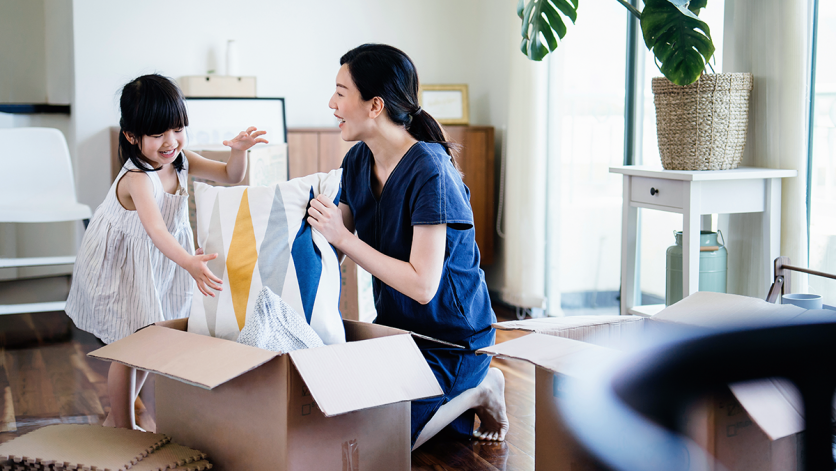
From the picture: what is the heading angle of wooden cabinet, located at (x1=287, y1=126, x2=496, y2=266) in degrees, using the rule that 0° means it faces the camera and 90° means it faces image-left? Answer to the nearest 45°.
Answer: approximately 0°

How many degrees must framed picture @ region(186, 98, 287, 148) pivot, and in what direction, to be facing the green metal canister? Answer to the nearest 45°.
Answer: approximately 45° to its left

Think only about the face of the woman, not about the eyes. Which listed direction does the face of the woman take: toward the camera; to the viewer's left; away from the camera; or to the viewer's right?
to the viewer's left

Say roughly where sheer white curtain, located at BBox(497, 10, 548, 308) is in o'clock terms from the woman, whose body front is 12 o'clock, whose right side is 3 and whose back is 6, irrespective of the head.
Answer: The sheer white curtain is roughly at 5 o'clock from the woman.

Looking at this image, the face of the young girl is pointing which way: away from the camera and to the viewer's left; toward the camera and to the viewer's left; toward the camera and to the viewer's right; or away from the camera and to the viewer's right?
toward the camera and to the viewer's right

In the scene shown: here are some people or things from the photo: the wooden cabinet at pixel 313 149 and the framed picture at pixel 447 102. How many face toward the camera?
2

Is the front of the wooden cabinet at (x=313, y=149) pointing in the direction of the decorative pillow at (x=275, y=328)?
yes

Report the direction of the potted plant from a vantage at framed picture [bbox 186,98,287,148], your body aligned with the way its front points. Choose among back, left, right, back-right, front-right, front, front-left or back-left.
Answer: front-left

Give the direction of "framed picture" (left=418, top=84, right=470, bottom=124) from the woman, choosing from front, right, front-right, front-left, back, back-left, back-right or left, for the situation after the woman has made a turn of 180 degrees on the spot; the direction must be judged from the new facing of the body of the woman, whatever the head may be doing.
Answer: front-left

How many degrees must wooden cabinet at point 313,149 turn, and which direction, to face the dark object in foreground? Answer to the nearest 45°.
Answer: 0° — it already faces it
